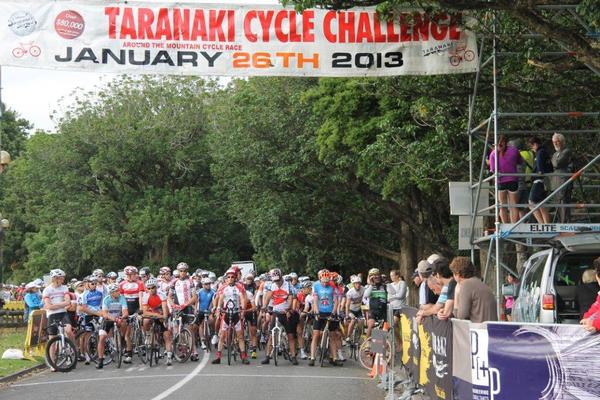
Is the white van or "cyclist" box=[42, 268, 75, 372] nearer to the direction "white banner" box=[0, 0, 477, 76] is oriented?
the white van

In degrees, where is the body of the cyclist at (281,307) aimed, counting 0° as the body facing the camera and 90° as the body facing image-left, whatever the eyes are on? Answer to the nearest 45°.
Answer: approximately 0°

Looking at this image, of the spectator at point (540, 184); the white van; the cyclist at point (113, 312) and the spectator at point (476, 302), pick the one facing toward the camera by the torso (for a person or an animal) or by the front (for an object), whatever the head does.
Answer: the cyclist

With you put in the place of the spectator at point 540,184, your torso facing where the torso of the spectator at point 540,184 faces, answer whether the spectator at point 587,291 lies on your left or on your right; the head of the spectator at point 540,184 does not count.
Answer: on your left

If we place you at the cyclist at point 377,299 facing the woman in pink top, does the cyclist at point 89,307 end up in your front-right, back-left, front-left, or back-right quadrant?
back-right

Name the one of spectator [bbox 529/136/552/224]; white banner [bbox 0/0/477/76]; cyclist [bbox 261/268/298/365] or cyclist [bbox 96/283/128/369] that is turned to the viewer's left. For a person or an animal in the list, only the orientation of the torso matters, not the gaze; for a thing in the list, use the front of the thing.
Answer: the spectator

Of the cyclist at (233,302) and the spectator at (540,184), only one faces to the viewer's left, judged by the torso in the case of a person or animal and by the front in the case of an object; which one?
the spectator

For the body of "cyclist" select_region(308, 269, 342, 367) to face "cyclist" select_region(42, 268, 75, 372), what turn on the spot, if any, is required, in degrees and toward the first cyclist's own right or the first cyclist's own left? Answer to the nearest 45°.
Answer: approximately 90° to the first cyclist's own right
